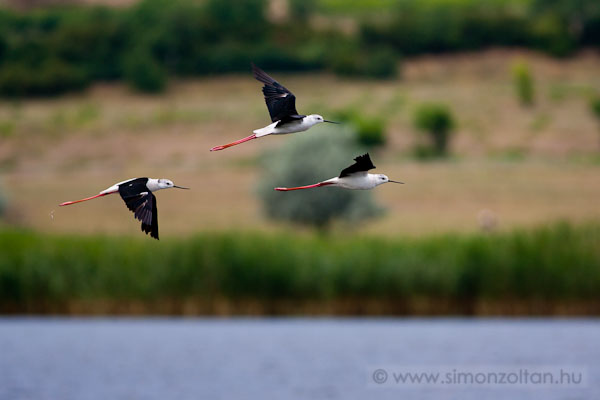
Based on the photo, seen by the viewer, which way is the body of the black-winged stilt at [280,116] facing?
to the viewer's right

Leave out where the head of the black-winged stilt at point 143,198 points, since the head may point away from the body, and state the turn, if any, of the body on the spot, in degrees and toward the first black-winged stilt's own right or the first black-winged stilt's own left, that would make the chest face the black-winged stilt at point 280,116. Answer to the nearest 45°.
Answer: approximately 45° to the first black-winged stilt's own left

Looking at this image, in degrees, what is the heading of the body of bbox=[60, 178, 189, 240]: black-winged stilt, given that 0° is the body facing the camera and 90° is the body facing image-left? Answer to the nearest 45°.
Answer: approximately 270°

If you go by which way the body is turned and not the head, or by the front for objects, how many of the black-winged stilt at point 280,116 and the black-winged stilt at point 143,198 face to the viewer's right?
2

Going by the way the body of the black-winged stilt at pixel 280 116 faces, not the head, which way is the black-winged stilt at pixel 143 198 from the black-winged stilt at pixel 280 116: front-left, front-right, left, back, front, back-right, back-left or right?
back-right
